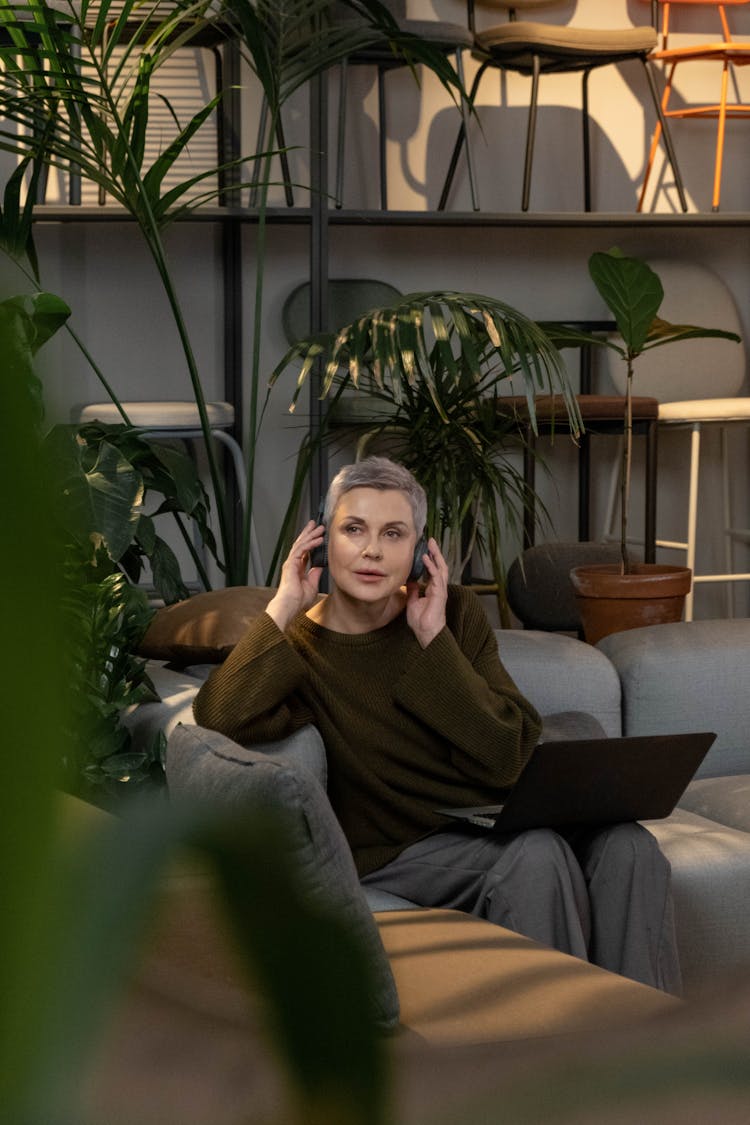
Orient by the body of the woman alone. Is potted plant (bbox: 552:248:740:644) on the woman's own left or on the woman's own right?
on the woman's own left

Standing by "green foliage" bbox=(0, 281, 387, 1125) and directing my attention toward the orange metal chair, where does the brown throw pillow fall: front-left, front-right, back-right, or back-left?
front-left

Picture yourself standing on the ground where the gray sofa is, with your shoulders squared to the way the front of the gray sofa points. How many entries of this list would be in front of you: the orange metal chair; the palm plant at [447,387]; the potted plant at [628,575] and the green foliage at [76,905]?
1

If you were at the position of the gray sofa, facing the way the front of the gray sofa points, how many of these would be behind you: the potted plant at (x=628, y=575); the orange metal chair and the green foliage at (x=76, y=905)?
2

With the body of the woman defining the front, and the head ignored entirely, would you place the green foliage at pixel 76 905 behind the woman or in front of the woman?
in front

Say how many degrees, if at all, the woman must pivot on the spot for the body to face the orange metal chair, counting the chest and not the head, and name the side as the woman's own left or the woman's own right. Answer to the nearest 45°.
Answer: approximately 135° to the woman's own left

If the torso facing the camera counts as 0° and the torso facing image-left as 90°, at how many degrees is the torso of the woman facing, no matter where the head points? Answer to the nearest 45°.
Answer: approximately 315°

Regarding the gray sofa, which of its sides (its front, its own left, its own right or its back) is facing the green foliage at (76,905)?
front

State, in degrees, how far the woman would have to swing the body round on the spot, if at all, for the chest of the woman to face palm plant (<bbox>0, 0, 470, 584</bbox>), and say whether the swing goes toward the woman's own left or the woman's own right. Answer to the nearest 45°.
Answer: approximately 180°

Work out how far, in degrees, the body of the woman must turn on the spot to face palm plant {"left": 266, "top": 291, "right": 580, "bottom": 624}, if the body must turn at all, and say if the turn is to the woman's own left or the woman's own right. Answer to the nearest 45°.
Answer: approximately 135° to the woman's own left

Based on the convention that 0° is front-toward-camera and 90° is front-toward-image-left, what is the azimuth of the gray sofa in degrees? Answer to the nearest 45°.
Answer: approximately 0°

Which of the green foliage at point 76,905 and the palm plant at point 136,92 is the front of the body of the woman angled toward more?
the green foliage
